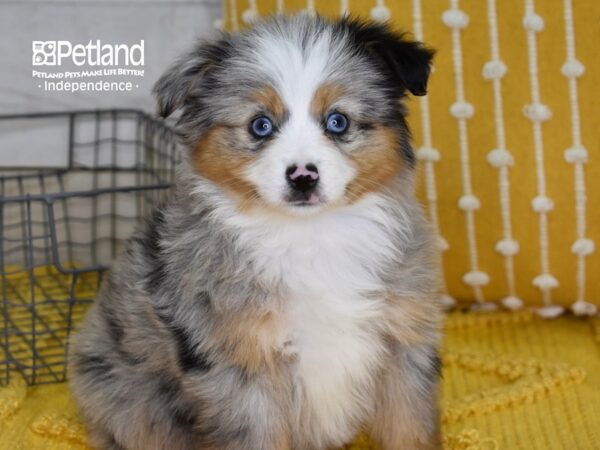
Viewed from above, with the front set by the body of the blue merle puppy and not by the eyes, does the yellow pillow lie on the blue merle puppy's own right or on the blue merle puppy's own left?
on the blue merle puppy's own left

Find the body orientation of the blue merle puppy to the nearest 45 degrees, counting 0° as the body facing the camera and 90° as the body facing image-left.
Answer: approximately 315°
